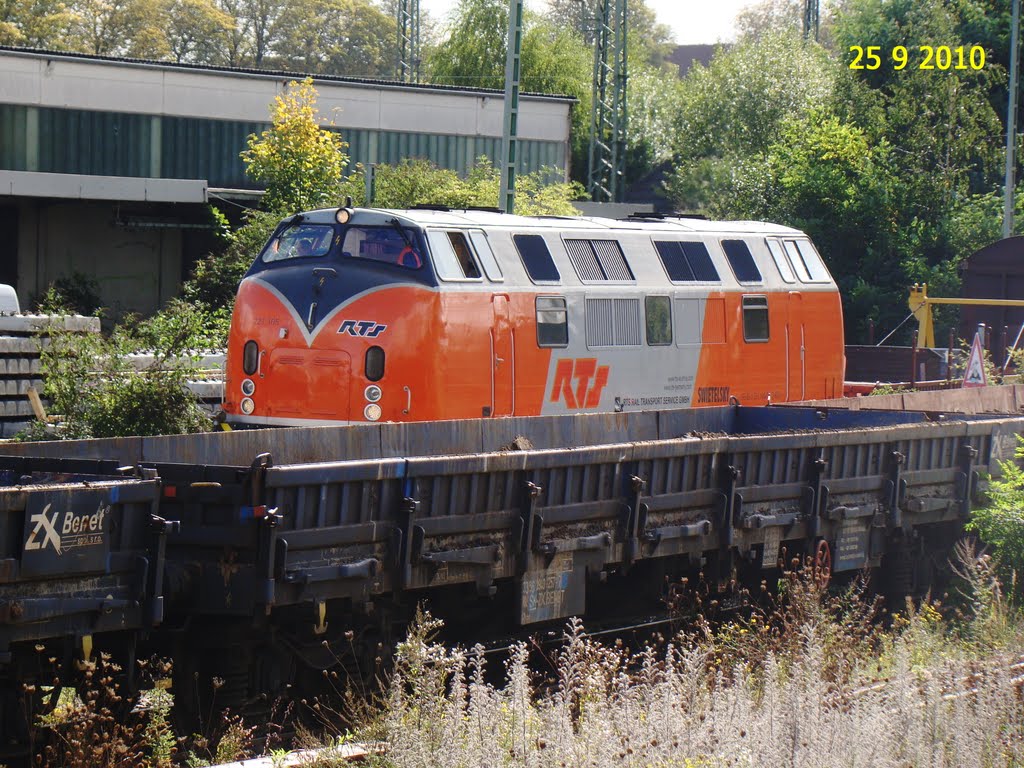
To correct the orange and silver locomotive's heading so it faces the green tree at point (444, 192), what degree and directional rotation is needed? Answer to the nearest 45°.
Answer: approximately 135° to its right

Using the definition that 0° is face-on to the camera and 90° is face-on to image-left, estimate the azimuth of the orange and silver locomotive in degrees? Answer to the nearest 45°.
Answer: approximately 45°

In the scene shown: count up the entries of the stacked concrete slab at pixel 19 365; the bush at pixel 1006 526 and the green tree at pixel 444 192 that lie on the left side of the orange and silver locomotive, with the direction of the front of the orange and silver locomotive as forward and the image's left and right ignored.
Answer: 1

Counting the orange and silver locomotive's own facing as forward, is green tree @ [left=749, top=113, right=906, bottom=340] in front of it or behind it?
behind

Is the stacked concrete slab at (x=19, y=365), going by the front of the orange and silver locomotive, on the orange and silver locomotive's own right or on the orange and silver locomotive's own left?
on the orange and silver locomotive's own right

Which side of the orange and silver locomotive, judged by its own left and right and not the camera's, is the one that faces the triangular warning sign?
back

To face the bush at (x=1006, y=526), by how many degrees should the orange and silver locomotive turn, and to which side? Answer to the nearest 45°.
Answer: approximately 90° to its left

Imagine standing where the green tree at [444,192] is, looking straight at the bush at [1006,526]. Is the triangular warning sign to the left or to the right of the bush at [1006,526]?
left

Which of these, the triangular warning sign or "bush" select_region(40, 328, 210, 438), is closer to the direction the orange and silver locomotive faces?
the bush

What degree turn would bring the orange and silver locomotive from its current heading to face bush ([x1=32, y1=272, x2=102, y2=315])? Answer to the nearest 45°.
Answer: approximately 90° to its right

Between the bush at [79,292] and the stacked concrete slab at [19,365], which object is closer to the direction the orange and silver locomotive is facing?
the stacked concrete slab
